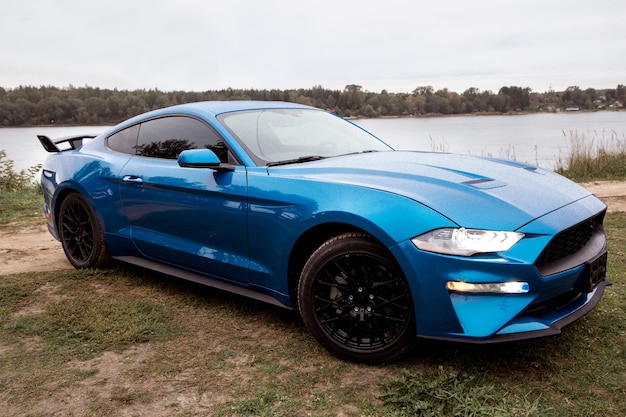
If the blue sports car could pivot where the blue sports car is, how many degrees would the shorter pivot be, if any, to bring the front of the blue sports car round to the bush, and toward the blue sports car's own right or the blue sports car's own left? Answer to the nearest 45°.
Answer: approximately 180°

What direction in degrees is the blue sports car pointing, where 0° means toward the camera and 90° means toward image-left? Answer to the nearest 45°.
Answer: approximately 315°
